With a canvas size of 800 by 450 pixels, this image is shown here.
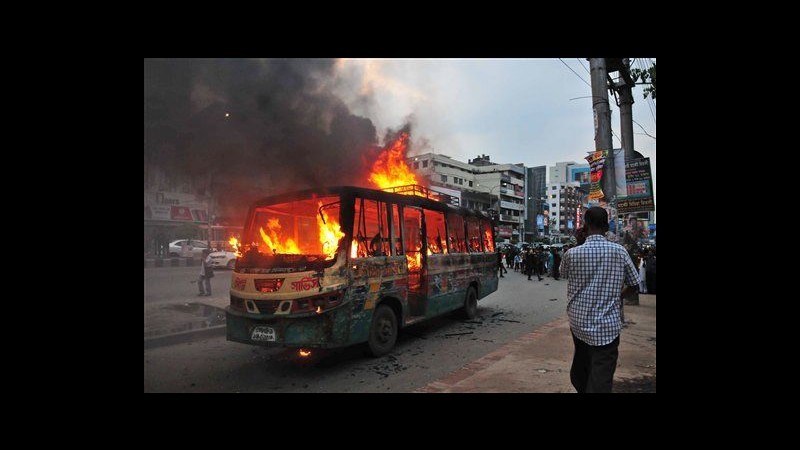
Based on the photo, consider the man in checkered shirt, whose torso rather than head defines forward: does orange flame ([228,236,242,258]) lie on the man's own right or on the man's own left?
on the man's own left

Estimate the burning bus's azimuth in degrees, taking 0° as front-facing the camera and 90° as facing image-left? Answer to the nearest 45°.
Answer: approximately 45°

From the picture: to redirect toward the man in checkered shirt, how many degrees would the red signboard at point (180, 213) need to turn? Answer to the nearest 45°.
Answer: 0° — it already faces them

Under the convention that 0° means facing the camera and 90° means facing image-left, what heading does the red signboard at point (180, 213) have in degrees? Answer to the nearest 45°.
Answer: approximately 0°

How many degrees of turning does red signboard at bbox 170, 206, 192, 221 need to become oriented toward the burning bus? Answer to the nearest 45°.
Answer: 0° — it already faces it

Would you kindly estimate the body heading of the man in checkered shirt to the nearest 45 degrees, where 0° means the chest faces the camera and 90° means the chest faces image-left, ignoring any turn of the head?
approximately 180°

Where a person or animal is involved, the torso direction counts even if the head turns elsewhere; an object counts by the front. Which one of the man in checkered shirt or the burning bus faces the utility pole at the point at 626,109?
the man in checkered shirt

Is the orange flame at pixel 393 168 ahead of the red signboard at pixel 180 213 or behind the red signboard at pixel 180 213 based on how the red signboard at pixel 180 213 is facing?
ahead

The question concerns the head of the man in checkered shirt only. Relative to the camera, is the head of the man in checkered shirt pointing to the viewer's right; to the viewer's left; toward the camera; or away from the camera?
away from the camera

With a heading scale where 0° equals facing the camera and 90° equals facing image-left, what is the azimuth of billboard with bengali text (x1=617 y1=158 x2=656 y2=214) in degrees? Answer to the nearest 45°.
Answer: approximately 0°
